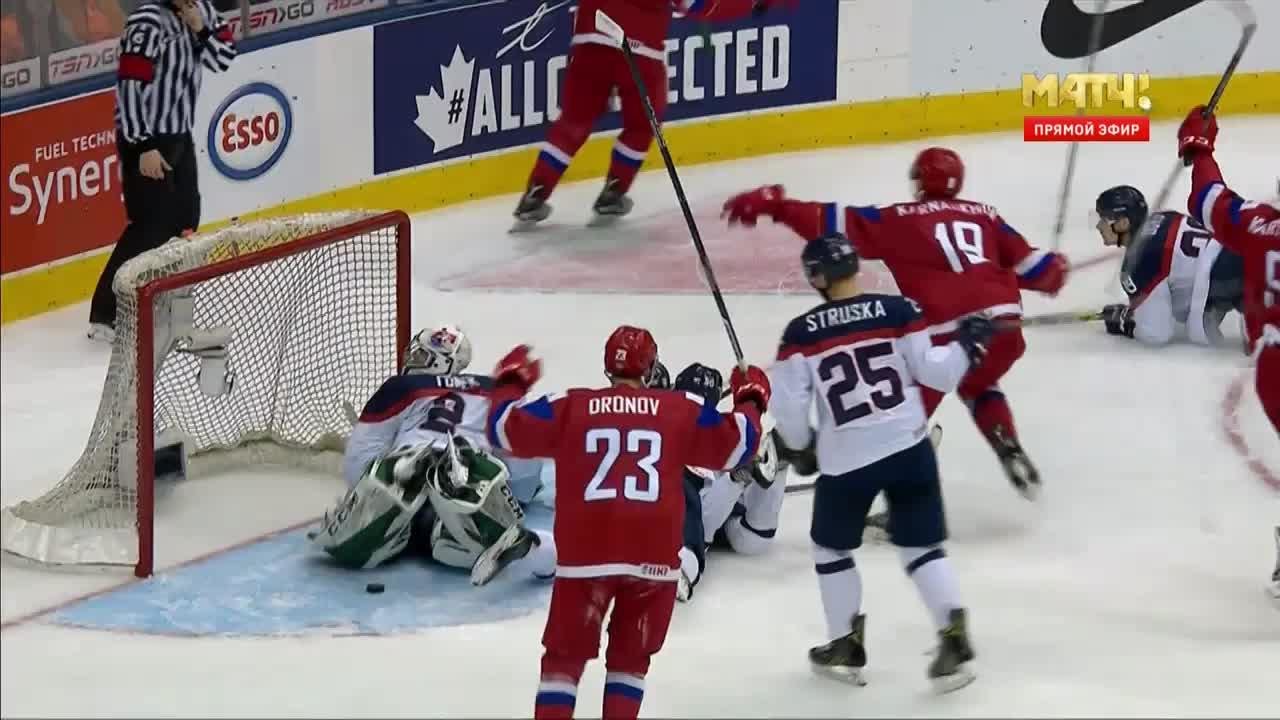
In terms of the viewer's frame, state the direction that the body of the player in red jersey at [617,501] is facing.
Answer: away from the camera

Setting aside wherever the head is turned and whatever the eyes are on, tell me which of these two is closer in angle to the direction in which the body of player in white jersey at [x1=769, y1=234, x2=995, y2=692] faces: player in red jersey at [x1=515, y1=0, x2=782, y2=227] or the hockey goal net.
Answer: the player in red jersey

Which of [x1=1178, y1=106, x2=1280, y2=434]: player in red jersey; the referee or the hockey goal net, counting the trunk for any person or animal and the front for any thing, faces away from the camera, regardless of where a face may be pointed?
the player in red jersey

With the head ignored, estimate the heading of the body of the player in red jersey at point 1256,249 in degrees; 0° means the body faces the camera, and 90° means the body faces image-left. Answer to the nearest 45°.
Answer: approximately 180°

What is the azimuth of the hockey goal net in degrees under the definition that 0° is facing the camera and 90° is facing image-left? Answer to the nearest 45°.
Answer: approximately 315°

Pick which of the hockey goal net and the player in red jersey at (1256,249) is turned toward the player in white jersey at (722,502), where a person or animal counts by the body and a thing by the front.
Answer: the hockey goal net

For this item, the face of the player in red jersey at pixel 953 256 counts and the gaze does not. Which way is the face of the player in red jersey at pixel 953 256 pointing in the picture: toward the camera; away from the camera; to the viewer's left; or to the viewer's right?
away from the camera

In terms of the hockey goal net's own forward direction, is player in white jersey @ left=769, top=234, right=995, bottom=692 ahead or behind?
ahead

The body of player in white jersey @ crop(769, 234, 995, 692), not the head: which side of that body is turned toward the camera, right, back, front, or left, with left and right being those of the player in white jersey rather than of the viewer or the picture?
back
